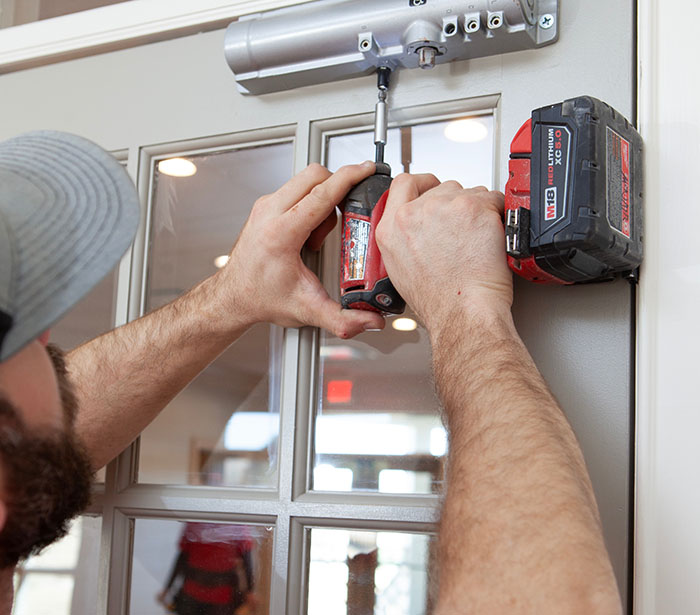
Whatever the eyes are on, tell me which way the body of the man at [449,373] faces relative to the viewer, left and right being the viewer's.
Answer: facing away from the viewer and to the right of the viewer
